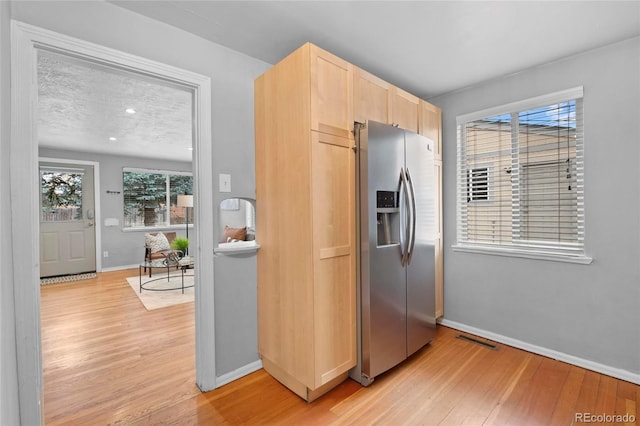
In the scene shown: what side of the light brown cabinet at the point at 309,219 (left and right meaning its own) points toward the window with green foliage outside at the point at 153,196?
back

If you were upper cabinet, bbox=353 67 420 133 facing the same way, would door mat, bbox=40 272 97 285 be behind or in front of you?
behind

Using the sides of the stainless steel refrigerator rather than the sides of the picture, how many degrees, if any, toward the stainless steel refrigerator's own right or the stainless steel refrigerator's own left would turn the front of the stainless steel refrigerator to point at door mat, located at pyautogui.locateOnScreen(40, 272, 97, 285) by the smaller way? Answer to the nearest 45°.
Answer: approximately 135° to the stainless steel refrigerator's own right

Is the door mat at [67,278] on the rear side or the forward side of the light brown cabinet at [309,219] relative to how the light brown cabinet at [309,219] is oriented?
on the rear side

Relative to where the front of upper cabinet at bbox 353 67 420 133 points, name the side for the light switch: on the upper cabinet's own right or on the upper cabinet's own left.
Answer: on the upper cabinet's own right

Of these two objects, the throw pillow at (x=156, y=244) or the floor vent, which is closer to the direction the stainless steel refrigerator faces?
the floor vent

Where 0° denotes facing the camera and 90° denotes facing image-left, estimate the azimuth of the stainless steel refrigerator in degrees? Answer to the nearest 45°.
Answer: approximately 315°

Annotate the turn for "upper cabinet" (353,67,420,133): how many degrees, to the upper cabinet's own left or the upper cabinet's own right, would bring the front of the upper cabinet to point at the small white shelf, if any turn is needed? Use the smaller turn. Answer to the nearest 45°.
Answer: approximately 135° to the upper cabinet's own right

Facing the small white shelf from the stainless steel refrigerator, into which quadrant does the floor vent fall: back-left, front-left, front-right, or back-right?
back-right

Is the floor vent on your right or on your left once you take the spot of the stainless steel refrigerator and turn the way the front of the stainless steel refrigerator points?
on your left

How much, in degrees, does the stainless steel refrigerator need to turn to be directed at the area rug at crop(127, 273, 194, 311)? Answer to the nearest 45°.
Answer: approximately 135° to its right

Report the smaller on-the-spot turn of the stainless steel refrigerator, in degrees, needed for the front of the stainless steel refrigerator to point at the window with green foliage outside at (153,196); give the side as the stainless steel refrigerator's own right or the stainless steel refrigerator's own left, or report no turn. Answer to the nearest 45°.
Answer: approximately 180°
